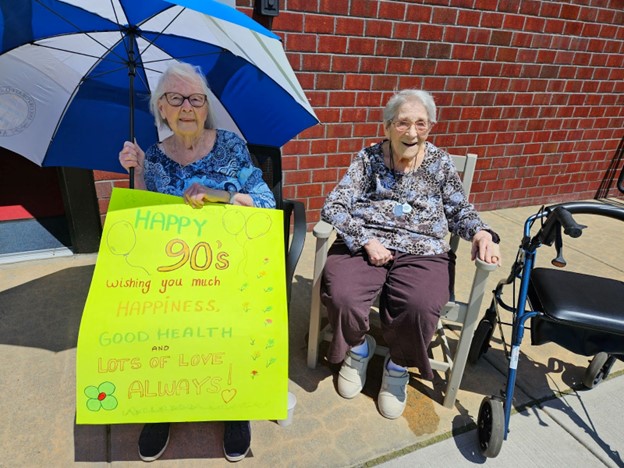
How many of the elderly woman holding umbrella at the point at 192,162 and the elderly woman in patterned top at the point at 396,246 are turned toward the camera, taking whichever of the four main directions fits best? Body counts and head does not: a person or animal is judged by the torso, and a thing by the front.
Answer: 2

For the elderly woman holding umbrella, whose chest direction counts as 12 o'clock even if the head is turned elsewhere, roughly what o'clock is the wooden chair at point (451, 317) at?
The wooden chair is roughly at 10 o'clock from the elderly woman holding umbrella.

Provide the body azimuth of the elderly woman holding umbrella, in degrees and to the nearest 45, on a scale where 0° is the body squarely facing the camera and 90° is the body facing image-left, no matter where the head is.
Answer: approximately 0°

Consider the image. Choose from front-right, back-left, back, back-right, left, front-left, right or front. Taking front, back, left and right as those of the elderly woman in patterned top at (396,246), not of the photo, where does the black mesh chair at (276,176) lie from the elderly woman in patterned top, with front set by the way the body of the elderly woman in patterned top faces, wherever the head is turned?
right

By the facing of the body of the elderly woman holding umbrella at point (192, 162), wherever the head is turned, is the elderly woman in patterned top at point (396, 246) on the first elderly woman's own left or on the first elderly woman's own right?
on the first elderly woman's own left

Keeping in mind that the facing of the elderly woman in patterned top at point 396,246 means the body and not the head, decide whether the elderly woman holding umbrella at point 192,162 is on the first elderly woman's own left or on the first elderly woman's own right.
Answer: on the first elderly woman's own right

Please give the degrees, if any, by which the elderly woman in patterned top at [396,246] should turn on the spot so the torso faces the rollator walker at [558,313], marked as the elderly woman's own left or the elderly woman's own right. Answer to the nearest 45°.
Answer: approximately 90° to the elderly woman's own left

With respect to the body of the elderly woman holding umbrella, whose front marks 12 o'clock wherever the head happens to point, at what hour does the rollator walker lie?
The rollator walker is roughly at 10 o'clock from the elderly woman holding umbrella.

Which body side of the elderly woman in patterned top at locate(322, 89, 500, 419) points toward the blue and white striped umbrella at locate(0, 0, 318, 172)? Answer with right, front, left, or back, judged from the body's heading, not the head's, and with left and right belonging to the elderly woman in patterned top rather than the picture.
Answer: right
